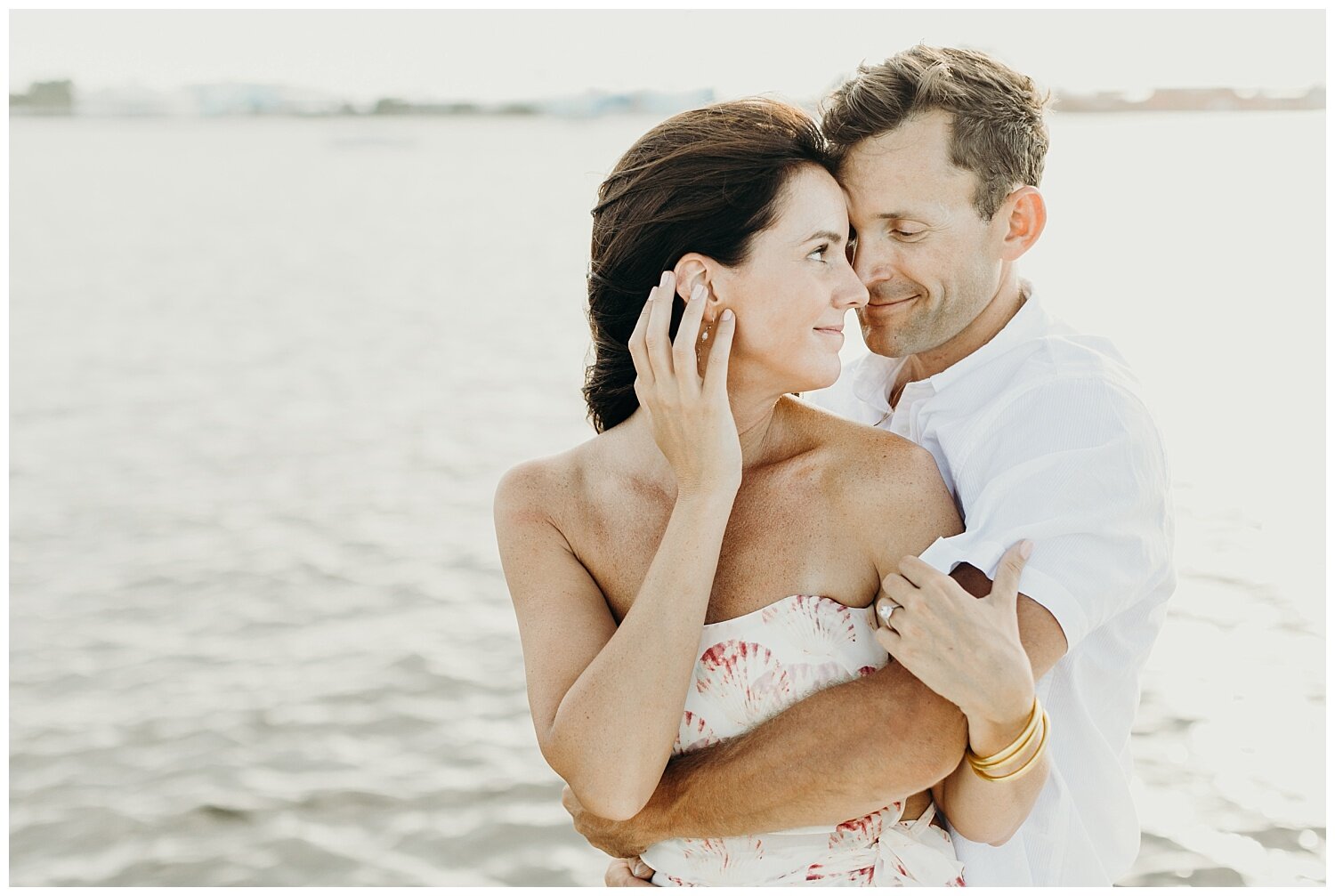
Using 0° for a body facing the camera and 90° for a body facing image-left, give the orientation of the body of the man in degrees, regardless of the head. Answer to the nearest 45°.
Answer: approximately 45°

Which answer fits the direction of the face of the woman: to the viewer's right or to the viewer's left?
to the viewer's right
